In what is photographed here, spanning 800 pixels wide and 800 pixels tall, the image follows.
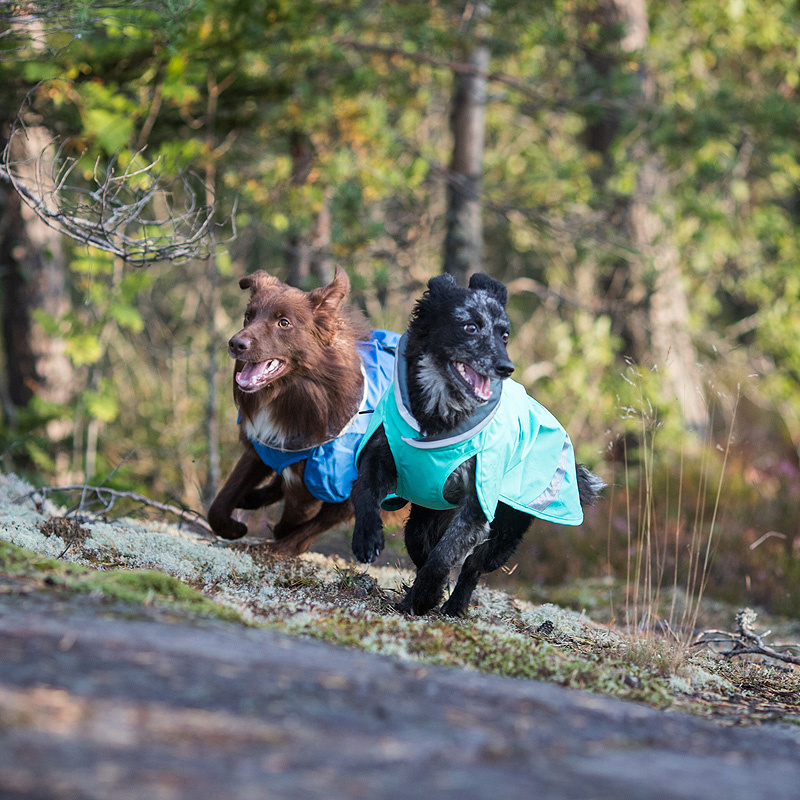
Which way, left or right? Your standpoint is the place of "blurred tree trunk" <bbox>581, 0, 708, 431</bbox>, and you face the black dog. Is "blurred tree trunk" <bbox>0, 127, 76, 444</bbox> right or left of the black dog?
right

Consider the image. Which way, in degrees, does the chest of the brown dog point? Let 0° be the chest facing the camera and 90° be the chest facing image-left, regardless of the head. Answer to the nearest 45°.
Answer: approximately 45°

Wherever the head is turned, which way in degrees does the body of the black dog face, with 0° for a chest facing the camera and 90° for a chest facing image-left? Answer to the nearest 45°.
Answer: approximately 45°

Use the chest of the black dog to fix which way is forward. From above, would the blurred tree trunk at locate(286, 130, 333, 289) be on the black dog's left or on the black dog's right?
on the black dog's right

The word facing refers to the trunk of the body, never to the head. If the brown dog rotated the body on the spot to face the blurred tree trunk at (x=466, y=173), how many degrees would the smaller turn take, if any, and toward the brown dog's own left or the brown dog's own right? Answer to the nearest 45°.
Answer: approximately 135° to the brown dog's own right

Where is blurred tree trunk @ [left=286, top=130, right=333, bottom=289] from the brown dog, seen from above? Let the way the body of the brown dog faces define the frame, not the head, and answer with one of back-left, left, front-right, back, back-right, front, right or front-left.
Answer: back-right

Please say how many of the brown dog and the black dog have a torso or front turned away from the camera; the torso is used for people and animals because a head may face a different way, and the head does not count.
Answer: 0

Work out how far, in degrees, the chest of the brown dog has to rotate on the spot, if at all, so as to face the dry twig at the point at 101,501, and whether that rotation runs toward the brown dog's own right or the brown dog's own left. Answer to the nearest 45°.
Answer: approximately 90° to the brown dog's own right

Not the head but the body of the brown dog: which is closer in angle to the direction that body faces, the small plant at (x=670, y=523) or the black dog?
the black dog

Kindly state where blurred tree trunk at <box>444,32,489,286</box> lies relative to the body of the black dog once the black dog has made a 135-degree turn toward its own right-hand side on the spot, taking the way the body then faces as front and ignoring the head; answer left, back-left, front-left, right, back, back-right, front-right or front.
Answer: front

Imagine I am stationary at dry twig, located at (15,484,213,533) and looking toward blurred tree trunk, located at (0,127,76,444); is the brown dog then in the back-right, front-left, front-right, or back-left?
back-right
